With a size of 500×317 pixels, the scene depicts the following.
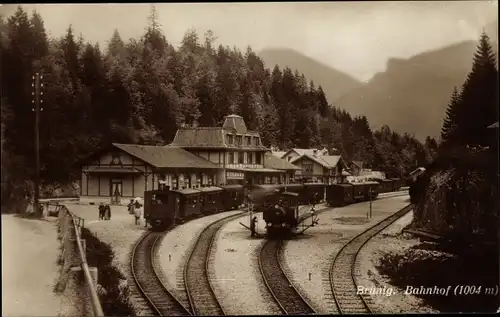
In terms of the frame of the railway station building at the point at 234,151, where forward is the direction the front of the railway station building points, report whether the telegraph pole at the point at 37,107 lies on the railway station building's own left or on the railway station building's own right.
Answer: on the railway station building's own right

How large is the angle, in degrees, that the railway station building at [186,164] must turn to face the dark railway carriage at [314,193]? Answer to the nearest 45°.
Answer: approximately 45° to its left

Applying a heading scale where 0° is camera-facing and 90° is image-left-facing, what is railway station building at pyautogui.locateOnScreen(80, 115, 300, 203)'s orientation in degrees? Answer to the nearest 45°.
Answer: approximately 315°

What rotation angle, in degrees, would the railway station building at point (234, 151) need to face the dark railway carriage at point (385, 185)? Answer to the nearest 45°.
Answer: approximately 45° to its left
